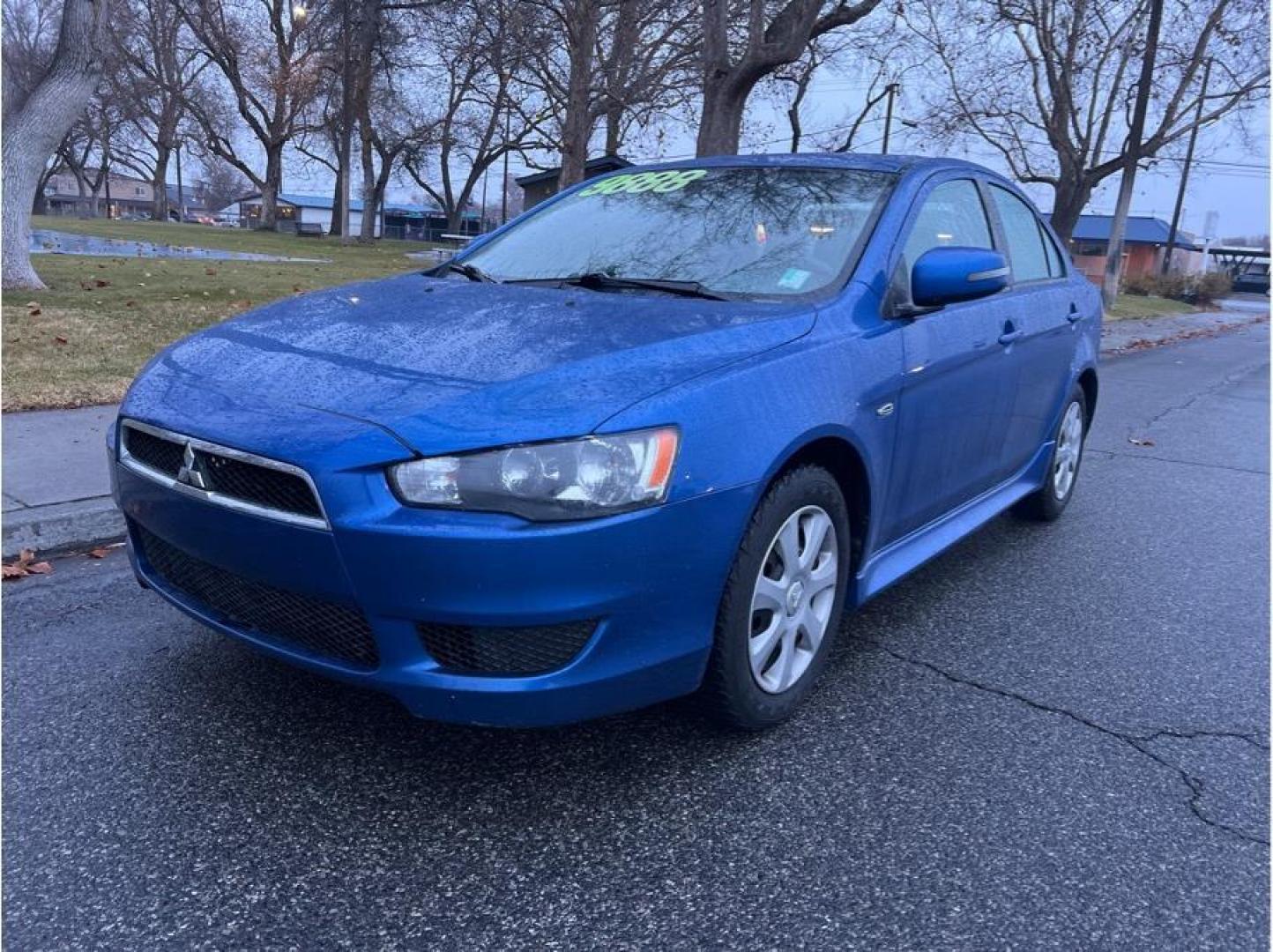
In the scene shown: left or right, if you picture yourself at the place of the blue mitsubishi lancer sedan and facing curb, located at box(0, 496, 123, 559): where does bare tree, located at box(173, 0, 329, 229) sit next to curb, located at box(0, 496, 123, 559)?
right

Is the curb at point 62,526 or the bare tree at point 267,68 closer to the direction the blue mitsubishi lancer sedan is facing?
the curb

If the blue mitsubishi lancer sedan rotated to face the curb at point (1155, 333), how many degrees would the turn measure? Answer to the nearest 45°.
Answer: approximately 180°

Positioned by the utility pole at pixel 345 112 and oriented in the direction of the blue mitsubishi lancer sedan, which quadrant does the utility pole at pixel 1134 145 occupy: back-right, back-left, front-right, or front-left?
front-left

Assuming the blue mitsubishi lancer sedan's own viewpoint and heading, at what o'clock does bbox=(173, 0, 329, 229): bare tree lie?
The bare tree is roughly at 4 o'clock from the blue mitsubishi lancer sedan.

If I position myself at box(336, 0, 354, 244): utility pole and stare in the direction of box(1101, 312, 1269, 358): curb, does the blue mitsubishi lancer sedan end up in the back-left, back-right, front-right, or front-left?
front-right

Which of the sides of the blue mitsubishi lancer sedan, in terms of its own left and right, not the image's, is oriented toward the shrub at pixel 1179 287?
back

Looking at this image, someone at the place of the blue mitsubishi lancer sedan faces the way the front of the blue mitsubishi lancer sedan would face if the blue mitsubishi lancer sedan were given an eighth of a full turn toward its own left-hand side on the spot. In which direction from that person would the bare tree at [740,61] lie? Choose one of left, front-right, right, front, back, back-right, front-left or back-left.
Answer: back

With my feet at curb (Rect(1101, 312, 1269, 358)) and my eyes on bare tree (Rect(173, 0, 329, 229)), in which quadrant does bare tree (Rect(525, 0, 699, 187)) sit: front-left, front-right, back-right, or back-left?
front-left

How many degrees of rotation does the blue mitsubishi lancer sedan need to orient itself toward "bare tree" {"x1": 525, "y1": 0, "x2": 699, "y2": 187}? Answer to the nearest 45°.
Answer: approximately 135° to its right

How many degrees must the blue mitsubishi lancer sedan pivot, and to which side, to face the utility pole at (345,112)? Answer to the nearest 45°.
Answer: approximately 135° to its right

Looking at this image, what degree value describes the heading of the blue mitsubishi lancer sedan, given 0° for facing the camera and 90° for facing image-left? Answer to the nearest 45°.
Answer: approximately 45°

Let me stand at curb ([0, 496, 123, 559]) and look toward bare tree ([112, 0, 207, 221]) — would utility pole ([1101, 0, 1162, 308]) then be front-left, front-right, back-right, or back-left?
front-right
